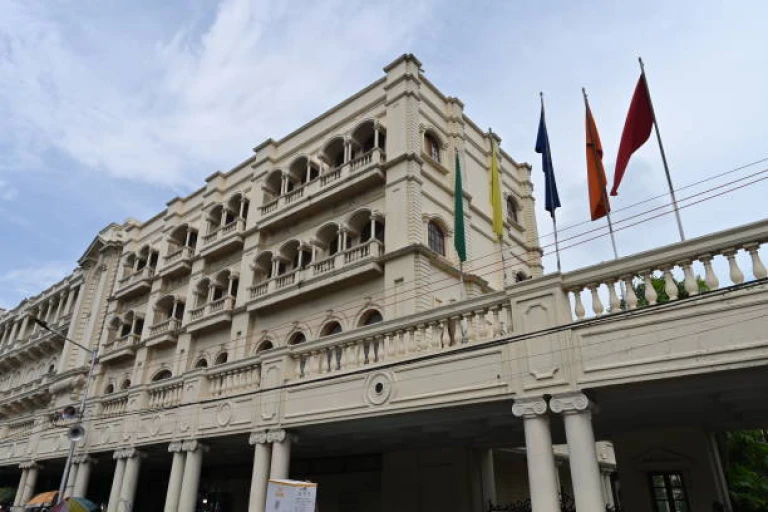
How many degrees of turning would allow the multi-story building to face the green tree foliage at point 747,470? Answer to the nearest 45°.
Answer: approximately 135° to its left

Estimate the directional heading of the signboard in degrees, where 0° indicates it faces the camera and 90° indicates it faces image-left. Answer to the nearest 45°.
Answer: approximately 0°
